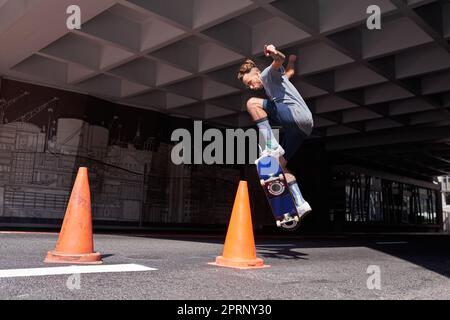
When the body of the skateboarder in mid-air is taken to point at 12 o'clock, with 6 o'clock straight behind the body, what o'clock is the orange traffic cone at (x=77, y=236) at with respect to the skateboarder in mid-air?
The orange traffic cone is roughly at 11 o'clock from the skateboarder in mid-air.

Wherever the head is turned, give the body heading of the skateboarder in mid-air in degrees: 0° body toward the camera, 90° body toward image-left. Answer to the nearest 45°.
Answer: approximately 90°
